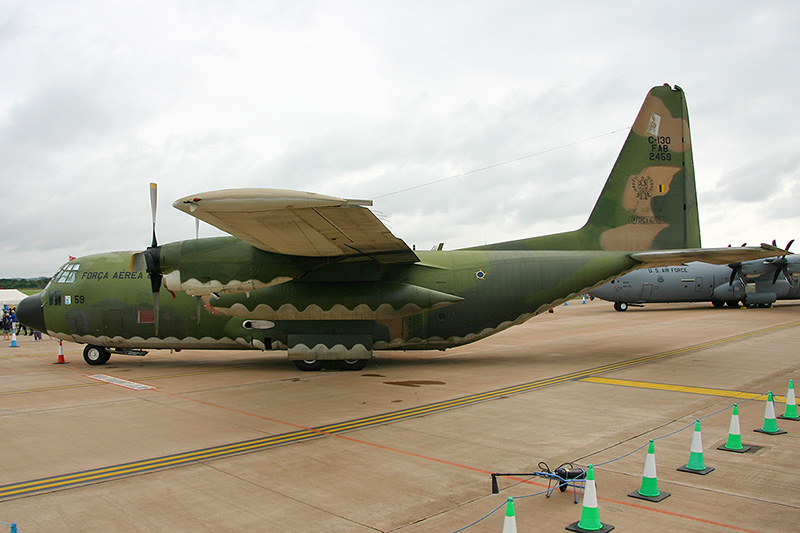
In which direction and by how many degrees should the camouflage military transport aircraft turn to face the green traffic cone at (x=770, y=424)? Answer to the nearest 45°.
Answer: approximately 135° to its left

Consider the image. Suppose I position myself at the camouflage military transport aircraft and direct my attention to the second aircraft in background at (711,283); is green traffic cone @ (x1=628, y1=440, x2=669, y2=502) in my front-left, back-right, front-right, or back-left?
back-right

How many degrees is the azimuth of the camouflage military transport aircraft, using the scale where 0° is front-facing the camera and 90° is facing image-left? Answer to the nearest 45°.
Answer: approximately 90°

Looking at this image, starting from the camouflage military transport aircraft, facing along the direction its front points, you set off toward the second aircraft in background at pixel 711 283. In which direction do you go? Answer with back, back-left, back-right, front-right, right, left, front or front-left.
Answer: back-right

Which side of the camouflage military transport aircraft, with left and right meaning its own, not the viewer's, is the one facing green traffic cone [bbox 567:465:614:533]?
left

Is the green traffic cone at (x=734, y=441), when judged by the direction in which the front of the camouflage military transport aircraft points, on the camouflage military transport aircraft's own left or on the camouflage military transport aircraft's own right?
on the camouflage military transport aircraft's own left

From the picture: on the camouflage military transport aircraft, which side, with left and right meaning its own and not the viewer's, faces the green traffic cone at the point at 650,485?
left
